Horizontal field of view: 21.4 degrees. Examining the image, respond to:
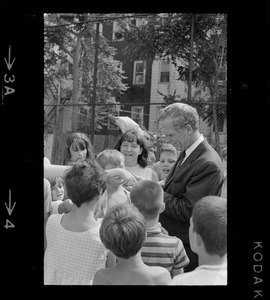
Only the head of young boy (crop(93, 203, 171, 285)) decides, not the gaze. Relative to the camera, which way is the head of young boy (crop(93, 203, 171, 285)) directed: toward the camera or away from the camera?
away from the camera

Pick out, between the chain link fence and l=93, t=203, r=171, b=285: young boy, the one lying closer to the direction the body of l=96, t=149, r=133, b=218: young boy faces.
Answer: the young boy

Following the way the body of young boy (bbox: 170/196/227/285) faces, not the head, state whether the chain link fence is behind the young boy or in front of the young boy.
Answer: in front

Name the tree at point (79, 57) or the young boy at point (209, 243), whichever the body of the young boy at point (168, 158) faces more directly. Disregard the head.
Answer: the young boy

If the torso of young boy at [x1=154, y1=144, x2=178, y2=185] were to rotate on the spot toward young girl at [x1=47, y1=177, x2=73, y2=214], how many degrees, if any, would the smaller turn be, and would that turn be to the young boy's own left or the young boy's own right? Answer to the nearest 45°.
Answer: approximately 45° to the young boy's own right

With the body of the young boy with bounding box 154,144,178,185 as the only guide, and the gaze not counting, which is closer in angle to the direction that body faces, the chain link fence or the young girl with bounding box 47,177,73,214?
the young girl

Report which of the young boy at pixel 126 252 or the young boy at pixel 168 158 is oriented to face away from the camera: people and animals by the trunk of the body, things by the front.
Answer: the young boy at pixel 126 252

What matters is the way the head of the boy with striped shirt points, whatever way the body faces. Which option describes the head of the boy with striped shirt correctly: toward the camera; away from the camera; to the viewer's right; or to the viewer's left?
away from the camera

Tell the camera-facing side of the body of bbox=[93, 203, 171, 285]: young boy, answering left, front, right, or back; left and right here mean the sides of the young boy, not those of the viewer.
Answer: back

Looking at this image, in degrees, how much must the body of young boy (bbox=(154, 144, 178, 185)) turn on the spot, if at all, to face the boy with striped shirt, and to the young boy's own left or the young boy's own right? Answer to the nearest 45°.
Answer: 0° — they already face them

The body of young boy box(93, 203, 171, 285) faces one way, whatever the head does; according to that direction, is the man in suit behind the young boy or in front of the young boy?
in front
